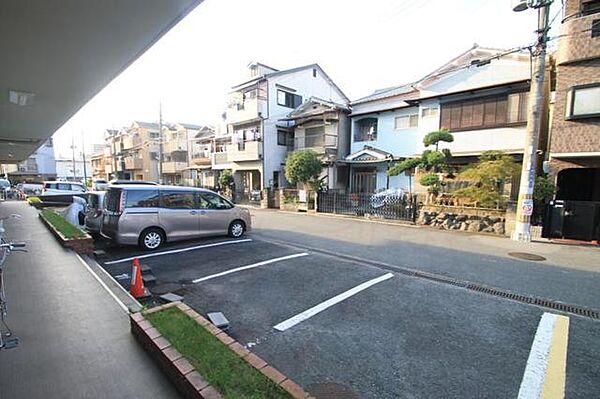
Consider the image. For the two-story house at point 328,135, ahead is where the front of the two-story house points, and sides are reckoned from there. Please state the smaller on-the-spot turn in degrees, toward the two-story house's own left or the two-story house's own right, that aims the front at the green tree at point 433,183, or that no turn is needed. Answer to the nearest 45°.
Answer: approximately 90° to the two-story house's own left

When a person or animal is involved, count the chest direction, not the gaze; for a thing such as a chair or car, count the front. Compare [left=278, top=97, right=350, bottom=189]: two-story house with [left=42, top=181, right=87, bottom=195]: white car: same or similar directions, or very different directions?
very different directions

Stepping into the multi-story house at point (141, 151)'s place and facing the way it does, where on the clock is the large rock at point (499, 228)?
The large rock is roughly at 10 o'clock from the multi-story house.

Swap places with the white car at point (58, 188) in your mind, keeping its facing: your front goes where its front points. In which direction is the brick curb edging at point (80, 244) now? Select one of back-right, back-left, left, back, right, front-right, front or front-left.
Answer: right

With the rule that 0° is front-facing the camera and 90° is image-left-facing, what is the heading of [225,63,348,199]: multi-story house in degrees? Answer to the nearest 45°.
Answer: approximately 45°

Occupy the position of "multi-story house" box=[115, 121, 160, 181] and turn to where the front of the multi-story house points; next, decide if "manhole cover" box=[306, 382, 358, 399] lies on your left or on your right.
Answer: on your left

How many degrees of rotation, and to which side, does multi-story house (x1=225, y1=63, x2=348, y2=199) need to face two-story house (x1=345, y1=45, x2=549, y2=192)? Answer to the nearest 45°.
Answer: approximately 90° to its left

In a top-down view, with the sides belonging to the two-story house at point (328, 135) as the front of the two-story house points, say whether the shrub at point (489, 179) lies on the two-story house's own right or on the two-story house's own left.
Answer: on the two-story house's own left

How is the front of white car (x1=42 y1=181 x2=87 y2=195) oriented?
to the viewer's right

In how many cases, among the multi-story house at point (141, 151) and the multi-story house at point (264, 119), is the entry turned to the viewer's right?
0

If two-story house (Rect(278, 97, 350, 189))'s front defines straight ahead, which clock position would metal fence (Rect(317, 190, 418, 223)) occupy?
The metal fence is roughly at 10 o'clock from the two-story house.

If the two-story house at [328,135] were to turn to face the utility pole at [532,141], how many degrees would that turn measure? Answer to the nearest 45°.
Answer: approximately 90° to its left

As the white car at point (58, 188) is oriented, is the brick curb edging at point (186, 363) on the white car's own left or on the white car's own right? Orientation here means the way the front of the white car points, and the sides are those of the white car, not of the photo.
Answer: on the white car's own right
